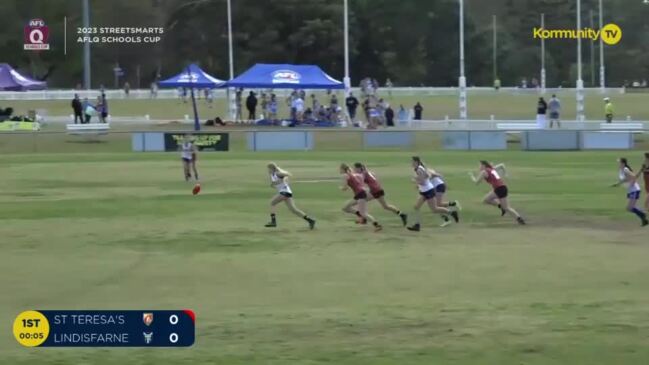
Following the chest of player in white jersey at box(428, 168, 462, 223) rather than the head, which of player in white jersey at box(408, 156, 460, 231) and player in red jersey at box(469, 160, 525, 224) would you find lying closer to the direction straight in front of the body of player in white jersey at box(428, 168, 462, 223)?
the player in white jersey

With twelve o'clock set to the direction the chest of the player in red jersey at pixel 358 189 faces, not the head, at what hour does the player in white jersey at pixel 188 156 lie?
The player in white jersey is roughly at 2 o'clock from the player in red jersey.

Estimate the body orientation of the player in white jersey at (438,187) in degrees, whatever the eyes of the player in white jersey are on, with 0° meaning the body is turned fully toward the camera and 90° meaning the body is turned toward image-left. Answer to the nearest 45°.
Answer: approximately 90°

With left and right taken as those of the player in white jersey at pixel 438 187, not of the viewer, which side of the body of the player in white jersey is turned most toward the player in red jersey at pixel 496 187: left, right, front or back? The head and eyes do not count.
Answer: back

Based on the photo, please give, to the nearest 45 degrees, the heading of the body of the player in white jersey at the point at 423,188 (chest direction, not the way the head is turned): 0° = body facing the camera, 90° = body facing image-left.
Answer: approximately 90°

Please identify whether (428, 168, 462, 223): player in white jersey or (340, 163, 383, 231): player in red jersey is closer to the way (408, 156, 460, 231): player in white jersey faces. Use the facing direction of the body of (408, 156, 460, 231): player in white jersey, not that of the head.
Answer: the player in red jersey

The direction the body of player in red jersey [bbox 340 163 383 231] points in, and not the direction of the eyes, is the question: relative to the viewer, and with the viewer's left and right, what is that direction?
facing to the left of the viewer
